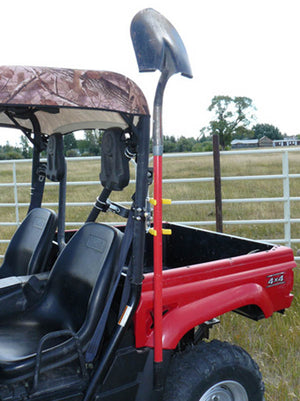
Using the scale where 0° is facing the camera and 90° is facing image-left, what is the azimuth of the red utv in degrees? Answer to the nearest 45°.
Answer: approximately 45°

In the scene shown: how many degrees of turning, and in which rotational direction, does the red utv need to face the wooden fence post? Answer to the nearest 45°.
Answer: approximately 135° to its right

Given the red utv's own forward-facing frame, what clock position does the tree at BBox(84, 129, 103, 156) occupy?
The tree is roughly at 4 o'clock from the red utv.
